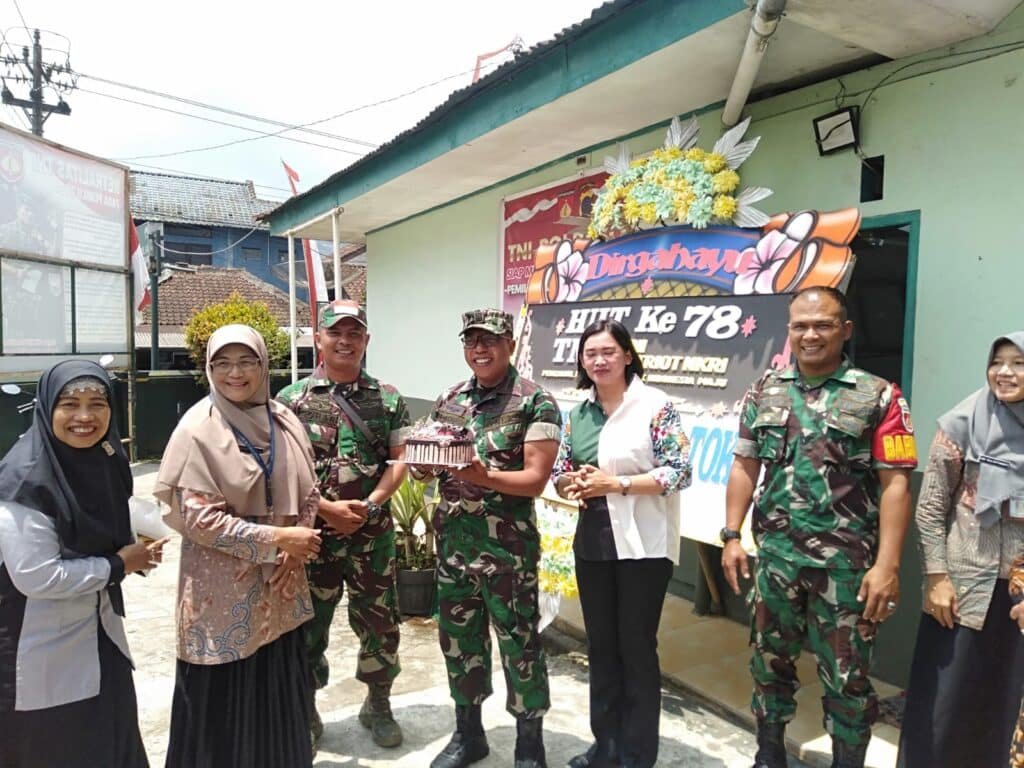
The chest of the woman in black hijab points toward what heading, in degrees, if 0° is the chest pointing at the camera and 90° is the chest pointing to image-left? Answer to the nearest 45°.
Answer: approximately 315°

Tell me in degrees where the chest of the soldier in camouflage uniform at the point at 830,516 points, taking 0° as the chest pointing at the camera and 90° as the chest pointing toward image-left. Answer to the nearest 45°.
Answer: approximately 0°

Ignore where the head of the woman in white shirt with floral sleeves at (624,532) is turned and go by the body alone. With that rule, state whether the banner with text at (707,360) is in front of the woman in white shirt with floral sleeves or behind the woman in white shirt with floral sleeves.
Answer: behind

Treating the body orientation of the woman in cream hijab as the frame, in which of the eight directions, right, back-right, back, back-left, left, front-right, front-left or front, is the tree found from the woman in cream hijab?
back-left

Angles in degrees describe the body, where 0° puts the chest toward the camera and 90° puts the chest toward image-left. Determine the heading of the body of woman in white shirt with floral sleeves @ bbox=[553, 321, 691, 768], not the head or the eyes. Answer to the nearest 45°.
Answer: approximately 45°

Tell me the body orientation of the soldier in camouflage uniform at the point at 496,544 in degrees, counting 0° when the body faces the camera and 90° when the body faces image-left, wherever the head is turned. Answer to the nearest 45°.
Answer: approximately 45°
